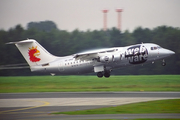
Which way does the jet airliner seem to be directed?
to the viewer's right
